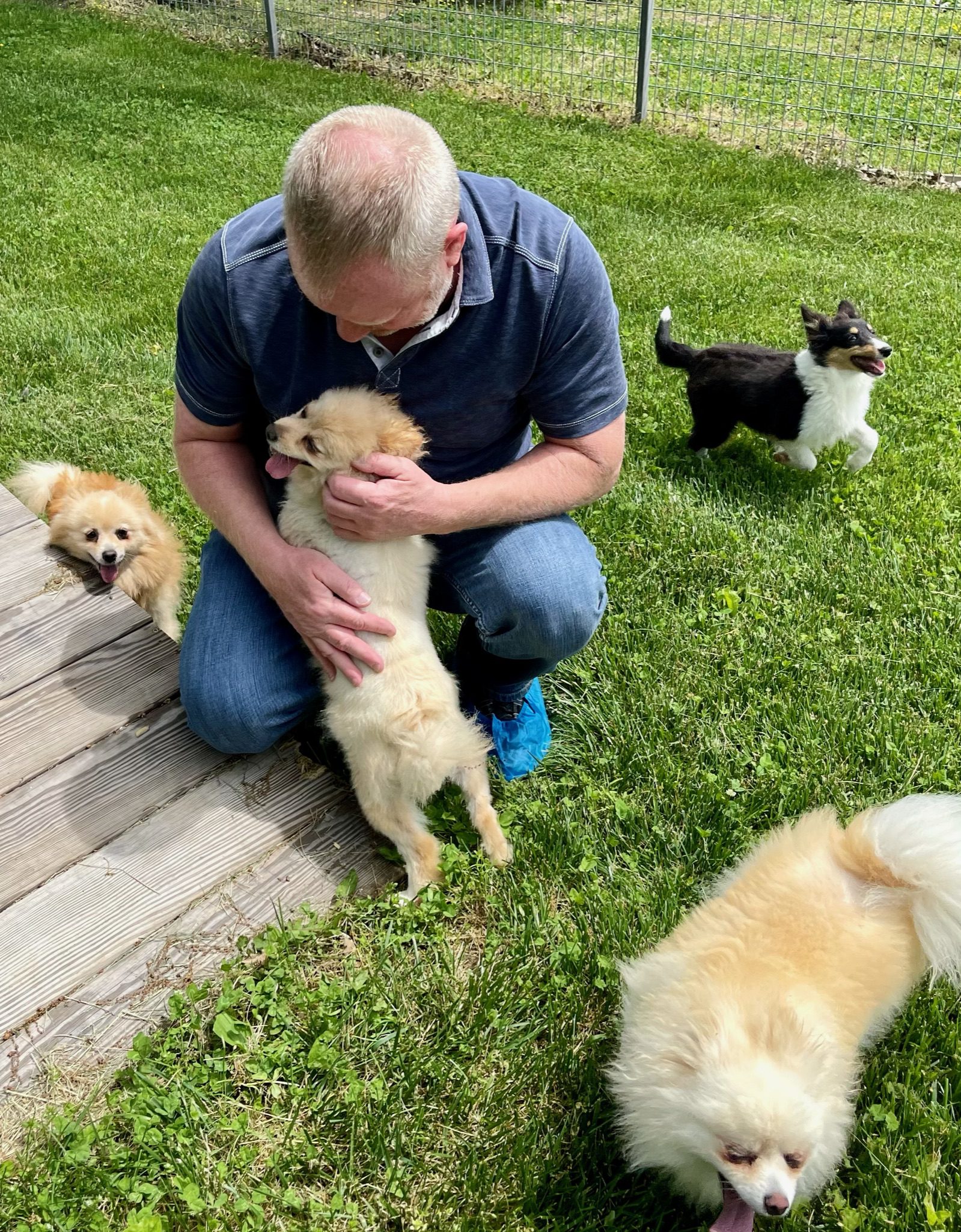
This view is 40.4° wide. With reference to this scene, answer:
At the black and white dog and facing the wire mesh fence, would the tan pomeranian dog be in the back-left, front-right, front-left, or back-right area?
back-left

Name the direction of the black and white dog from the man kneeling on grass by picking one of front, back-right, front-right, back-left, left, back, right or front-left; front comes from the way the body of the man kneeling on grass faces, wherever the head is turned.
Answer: back-left

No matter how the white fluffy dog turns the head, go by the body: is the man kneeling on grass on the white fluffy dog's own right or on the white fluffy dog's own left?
on the white fluffy dog's own right

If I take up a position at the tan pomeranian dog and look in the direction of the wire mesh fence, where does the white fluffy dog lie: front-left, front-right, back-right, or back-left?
back-right

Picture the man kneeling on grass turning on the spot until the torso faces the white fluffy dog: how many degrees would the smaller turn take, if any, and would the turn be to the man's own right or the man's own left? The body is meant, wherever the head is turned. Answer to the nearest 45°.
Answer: approximately 45° to the man's own left

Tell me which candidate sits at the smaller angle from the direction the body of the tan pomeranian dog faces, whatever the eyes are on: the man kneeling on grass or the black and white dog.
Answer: the man kneeling on grass

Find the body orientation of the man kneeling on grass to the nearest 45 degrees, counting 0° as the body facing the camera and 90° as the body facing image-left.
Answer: approximately 0°

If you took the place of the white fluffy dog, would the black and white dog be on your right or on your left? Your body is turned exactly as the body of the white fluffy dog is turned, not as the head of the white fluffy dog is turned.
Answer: on your right

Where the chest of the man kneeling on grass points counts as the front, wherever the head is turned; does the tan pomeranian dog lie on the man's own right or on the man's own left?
on the man's own right
